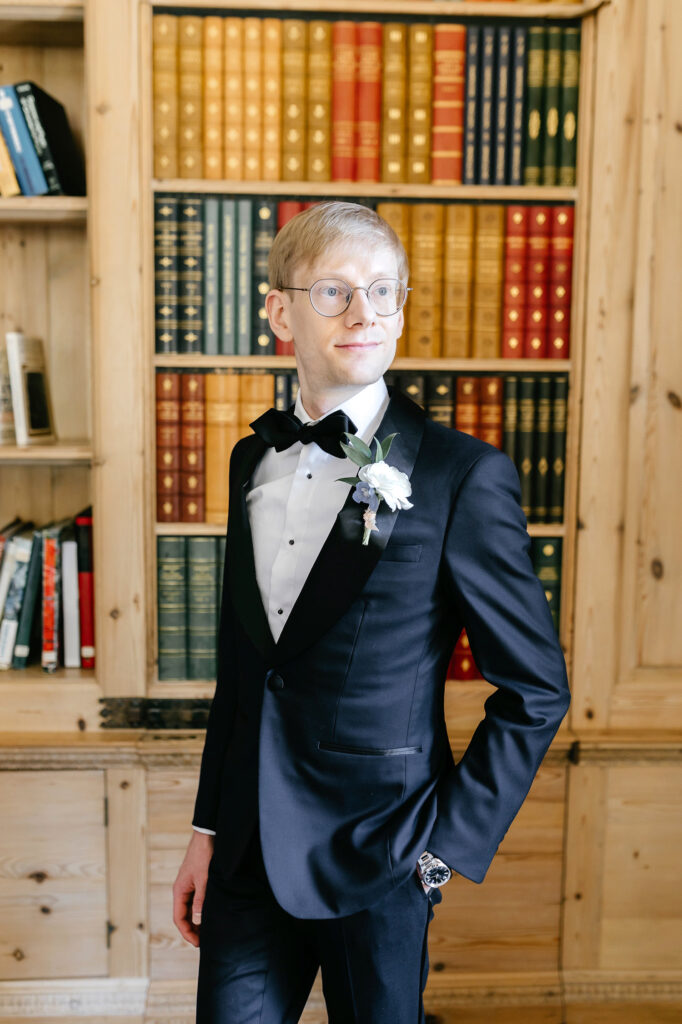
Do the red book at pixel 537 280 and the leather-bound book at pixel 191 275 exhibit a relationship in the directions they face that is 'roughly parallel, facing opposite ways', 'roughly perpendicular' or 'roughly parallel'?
roughly parallel

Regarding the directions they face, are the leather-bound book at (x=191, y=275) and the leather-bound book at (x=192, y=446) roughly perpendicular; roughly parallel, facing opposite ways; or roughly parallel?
roughly parallel

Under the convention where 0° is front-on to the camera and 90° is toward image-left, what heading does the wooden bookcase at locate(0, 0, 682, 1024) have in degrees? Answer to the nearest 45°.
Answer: approximately 0°

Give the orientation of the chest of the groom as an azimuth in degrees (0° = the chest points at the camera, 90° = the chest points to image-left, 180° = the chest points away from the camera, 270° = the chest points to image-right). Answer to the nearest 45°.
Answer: approximately 45°
